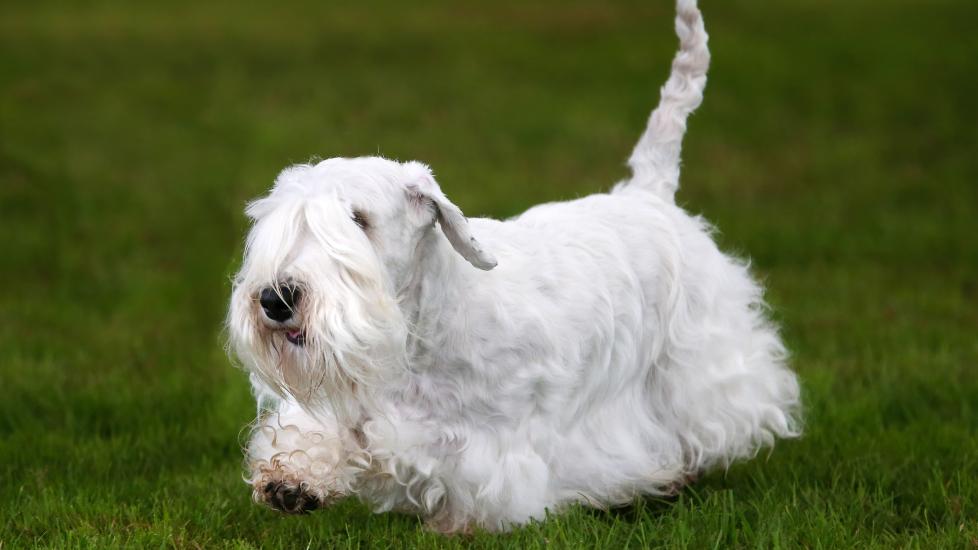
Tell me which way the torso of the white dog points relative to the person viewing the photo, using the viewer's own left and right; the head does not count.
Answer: facing the viewer and to the left of the viewer
